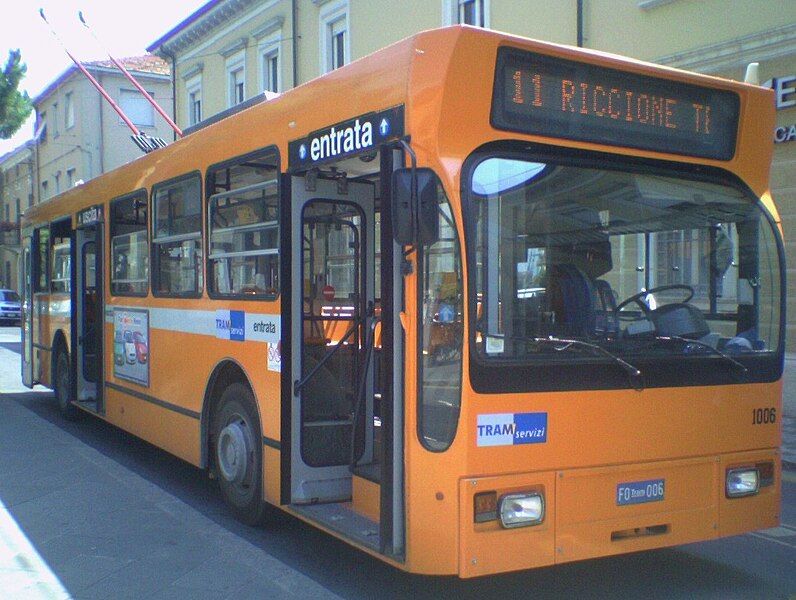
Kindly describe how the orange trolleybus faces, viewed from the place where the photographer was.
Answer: facing the viewer and to the right of the viewer

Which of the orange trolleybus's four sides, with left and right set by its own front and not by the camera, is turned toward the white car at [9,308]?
back

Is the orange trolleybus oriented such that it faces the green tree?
no
